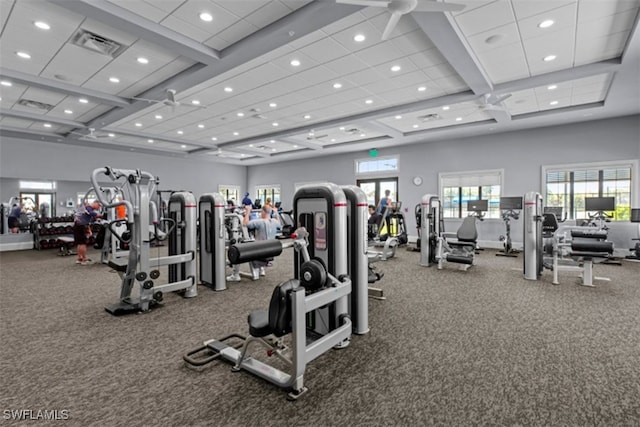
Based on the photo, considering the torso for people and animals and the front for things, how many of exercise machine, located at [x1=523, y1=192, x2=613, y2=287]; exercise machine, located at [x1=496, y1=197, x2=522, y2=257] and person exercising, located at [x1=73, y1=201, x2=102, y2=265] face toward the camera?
1

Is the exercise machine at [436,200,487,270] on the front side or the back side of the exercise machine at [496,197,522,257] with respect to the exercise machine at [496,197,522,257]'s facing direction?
on the front side

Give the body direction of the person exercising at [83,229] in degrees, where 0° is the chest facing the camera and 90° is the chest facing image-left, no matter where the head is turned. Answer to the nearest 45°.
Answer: approximately 270°

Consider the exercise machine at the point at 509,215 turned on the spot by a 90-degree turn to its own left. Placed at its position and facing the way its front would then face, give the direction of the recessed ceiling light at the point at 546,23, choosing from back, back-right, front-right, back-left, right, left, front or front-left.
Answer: left

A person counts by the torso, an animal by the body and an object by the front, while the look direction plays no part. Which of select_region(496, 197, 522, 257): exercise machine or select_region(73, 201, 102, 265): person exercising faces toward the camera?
the exercise machine

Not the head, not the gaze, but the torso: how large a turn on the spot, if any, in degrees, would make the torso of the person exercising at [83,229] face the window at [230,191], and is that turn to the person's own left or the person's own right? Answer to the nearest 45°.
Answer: approximately 45° to the person's own left

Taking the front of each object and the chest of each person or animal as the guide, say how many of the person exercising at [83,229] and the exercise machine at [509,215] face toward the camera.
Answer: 1

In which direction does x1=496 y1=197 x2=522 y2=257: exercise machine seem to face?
toward the camera
